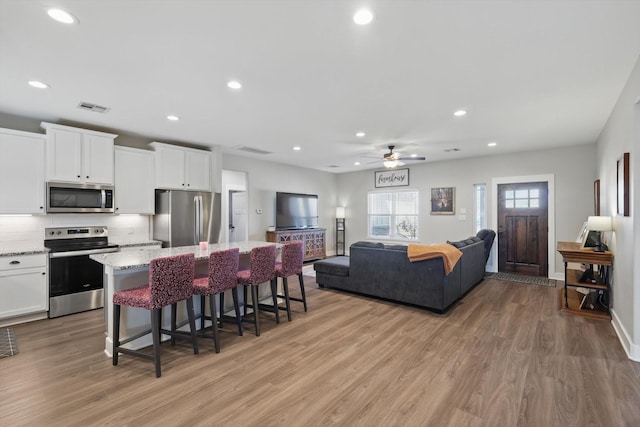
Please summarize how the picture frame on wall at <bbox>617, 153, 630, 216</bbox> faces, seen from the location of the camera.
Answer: facing to the left of the viewer

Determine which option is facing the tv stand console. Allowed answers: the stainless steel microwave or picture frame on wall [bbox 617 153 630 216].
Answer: the picture frame on wall

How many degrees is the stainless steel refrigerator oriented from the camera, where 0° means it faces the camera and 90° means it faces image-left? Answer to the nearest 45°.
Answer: approximately 315°

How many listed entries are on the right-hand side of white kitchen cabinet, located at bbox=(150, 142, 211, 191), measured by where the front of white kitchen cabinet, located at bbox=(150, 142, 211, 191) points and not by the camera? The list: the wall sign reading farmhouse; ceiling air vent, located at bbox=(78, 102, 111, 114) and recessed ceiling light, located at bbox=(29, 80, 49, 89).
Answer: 2

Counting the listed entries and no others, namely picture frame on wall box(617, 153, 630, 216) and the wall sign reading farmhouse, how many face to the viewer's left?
1

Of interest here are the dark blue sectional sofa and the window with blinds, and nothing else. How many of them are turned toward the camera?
1

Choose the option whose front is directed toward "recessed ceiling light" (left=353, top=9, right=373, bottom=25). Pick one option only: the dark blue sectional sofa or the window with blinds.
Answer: the window with blinds

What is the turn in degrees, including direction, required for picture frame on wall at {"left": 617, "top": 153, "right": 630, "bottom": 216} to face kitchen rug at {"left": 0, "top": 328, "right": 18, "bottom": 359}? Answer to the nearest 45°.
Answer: approximately 45° to its left

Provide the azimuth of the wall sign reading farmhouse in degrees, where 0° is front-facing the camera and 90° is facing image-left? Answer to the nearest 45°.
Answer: approximately 0°

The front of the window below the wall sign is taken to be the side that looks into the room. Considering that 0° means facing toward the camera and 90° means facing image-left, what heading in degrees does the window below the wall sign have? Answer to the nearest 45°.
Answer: approximately 0°

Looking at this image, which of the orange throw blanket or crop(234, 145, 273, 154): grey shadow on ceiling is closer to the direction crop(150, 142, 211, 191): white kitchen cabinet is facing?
the orange throw blanket

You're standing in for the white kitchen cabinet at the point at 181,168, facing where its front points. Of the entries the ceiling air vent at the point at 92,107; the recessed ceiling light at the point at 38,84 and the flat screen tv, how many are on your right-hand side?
2
